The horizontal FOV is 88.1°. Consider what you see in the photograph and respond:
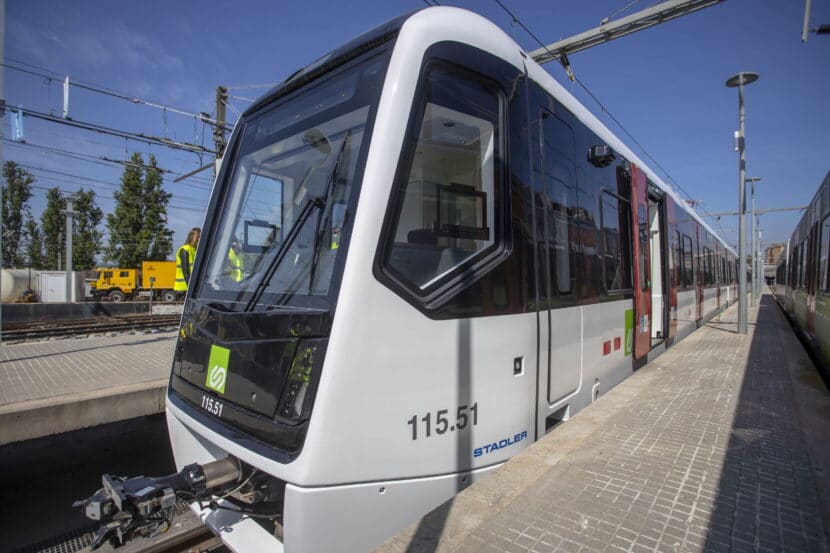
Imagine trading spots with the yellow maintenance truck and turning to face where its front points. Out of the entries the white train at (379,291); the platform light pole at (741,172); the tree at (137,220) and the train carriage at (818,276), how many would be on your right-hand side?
1

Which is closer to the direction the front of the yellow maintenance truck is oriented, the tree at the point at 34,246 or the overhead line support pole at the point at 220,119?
the tree

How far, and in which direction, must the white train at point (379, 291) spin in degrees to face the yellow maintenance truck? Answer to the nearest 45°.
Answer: approximately 90° to its right

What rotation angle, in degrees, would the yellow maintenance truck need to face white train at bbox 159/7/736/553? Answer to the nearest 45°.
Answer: approximately 90° to its left

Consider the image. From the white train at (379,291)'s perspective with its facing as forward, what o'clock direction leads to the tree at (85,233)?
The tree is roughly at 3 o'clock from the white train.

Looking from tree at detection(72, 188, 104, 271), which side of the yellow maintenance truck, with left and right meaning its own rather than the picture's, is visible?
right

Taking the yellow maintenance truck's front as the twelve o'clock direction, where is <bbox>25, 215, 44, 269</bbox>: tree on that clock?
The tree is roughly at 2 o'clock from the yellow maintenance truck.

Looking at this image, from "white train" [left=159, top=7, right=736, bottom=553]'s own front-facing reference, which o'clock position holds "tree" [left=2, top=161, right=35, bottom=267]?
The tree is roughly at 3 o'clock from the white train.

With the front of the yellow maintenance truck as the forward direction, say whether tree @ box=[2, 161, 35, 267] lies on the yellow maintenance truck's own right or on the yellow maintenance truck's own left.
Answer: on the yellow maintenance truck's own right

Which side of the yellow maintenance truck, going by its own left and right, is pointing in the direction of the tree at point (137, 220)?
right

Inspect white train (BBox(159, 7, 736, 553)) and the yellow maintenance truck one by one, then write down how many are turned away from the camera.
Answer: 0

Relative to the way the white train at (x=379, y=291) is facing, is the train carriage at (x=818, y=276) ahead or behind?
behind

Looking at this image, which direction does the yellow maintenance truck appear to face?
to the viewer's left

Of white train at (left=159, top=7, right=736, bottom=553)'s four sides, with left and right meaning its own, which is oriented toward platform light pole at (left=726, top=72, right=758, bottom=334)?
back
